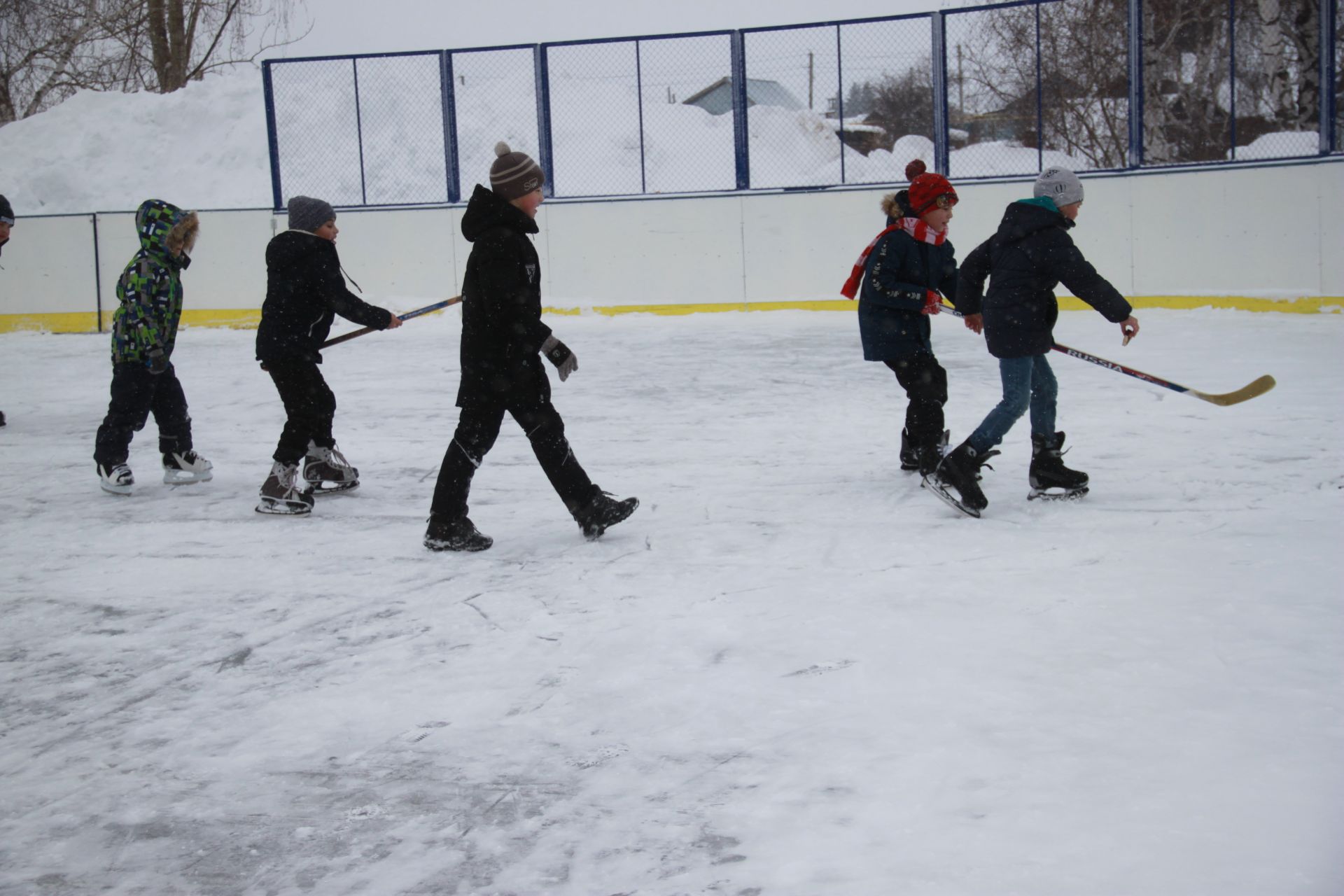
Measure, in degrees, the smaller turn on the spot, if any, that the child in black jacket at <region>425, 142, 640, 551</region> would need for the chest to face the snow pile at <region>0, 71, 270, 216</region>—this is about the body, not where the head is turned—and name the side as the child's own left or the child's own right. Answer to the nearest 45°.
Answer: approximately 90° to the child's own left

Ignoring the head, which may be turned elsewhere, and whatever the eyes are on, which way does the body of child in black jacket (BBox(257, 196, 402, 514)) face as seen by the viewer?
to the viewer's right

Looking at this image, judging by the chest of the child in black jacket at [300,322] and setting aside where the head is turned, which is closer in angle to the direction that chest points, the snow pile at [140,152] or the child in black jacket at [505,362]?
the child in black jacket

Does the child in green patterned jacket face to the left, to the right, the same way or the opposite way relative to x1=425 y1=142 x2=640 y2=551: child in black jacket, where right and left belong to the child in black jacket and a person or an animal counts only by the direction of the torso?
the same way

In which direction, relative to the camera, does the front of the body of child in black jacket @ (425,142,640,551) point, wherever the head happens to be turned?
to the viewer's right

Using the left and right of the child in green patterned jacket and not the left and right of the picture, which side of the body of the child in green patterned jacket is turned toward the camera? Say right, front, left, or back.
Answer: right

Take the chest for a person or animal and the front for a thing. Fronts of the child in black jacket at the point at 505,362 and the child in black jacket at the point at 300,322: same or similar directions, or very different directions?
same or similar directions

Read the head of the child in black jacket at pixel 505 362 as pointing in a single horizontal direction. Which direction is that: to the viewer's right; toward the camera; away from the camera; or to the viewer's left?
to the viewer's right

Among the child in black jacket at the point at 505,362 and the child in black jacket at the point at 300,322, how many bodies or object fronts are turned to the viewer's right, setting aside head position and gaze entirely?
2

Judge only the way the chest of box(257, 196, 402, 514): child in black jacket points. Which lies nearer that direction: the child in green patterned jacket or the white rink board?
the white rink board

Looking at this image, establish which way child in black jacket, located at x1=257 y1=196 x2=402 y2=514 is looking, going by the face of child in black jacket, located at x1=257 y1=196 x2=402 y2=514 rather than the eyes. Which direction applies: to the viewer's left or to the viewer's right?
to the viewer's right

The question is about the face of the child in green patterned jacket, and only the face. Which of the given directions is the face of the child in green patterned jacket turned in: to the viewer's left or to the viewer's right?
to the viewer's right

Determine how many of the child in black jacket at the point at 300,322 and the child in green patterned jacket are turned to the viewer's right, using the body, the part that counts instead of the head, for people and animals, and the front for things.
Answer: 2

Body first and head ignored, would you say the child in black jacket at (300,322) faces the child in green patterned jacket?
no

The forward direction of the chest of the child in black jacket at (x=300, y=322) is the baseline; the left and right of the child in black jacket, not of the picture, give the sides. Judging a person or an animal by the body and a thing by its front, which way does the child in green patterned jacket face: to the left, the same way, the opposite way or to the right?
the same way

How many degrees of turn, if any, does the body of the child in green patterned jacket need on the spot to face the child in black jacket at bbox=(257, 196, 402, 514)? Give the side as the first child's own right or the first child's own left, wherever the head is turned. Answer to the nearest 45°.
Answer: approximately 45° to the first child's own right

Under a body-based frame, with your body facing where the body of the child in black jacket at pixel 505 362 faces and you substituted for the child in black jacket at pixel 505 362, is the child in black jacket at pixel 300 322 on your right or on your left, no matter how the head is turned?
on your left

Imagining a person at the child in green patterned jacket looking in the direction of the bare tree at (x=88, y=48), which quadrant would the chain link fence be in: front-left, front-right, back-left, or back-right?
front-right

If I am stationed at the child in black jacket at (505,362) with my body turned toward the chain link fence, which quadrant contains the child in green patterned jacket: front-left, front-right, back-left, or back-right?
front-left

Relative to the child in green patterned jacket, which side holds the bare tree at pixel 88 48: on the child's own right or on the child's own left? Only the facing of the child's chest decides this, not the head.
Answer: on the child's own left
